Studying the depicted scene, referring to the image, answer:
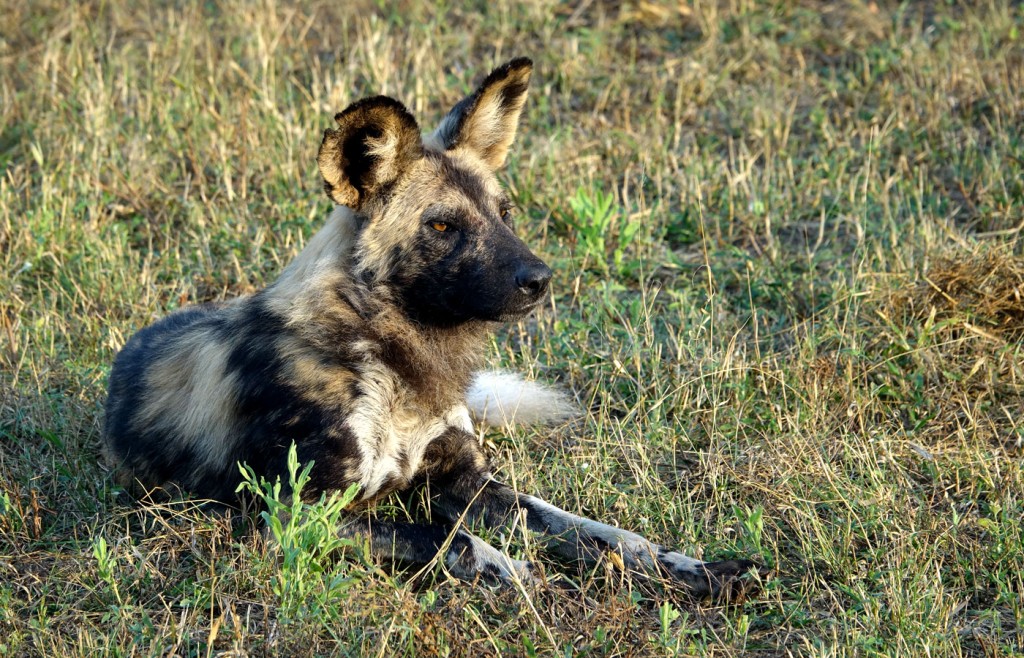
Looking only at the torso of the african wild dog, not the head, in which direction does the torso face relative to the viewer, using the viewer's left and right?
facing the viewer and to the right of the viewer
